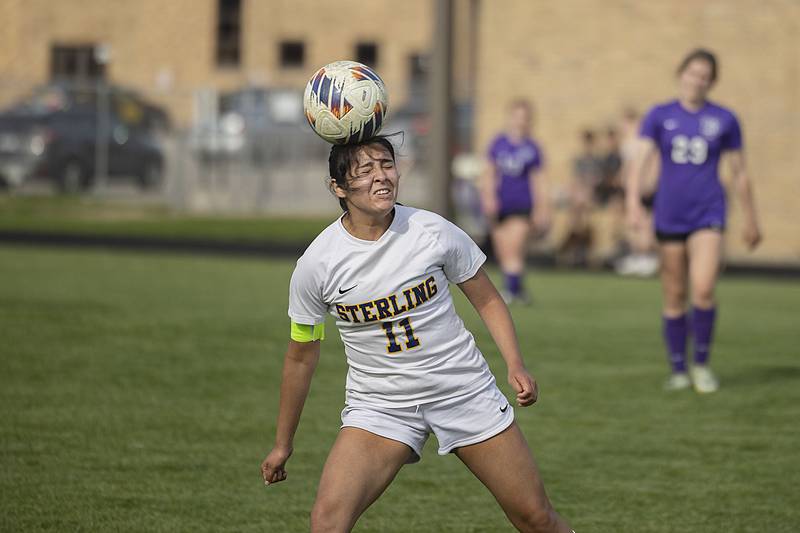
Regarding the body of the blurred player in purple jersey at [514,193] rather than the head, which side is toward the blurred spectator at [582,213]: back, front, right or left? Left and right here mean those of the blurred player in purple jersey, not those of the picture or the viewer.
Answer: back

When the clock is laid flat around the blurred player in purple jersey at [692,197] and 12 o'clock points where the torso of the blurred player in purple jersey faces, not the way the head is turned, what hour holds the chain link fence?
The chain link fence is roughly at 5 o'clock from the blurred player in purple jersey.

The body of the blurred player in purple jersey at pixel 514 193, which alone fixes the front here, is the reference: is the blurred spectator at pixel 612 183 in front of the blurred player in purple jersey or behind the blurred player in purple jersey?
behind

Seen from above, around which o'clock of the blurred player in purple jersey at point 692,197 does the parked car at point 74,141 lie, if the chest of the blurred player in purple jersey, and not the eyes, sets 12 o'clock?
The parked car is roughly at 5 o'clock from the blurred player in purple jersey.

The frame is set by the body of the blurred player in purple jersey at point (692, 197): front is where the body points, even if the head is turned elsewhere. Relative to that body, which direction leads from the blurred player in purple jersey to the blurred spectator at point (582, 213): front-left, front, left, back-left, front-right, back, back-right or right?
back

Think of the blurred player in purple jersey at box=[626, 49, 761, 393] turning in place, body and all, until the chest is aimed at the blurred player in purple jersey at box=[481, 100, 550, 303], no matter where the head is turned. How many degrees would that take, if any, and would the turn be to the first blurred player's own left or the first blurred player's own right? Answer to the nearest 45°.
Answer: approximately 180°

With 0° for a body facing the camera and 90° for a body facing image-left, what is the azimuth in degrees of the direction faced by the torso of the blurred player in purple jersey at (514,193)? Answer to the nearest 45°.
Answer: approximately 0°

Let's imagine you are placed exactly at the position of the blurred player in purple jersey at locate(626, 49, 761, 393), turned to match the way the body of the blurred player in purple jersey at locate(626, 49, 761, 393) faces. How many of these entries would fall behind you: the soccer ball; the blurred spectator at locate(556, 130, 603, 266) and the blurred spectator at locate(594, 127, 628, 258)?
2

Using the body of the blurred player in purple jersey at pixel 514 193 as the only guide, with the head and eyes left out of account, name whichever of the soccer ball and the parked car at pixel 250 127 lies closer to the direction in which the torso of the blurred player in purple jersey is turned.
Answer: the soccer ball

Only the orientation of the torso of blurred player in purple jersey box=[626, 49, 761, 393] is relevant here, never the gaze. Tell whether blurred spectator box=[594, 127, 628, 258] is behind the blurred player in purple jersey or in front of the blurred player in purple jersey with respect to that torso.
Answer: behind

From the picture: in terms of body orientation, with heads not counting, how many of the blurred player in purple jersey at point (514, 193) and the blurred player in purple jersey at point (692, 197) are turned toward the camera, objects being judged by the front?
2
